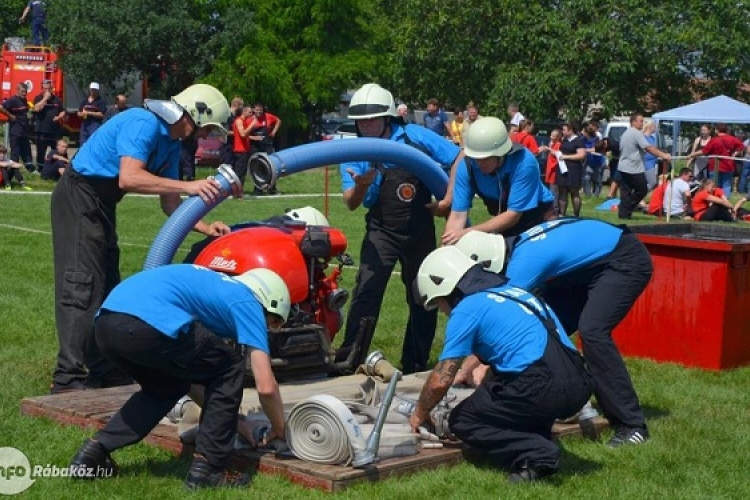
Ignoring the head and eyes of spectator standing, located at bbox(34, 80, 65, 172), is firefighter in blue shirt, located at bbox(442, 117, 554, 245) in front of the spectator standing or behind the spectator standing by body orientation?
in front

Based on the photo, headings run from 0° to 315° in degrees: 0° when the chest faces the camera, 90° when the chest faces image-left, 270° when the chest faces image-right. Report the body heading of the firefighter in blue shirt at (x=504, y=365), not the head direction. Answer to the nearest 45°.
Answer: approximately 90°

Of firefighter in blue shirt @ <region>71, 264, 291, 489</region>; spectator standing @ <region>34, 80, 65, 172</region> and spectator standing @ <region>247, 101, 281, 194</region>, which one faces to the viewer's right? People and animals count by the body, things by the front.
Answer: the firefighter in blue shirt

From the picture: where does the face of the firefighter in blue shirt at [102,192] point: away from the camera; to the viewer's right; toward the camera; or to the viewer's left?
to the viewer's right

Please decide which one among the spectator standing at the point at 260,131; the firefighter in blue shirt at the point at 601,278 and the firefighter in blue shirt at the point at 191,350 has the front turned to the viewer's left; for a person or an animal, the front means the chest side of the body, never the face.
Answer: the firefighter in blue shirt at the point at 601,278

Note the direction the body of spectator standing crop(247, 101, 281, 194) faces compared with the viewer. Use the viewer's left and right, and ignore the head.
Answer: facing the viewer

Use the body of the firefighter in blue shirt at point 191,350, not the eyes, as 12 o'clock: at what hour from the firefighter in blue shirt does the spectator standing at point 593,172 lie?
The spectator standing is roughly at 10 o'clock from the firefighter in blue shirt.

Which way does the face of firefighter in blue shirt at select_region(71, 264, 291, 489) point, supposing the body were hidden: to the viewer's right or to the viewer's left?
to the viewer's right

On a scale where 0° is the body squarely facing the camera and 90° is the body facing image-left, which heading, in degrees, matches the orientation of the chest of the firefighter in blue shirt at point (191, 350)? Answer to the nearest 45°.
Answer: approximately 270°

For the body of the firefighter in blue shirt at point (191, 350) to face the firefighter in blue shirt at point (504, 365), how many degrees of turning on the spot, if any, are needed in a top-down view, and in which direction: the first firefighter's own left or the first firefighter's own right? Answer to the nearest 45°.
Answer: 0° — they already face them

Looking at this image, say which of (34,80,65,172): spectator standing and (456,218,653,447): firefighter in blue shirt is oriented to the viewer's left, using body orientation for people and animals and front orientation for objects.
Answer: the firefighter in blue shirt

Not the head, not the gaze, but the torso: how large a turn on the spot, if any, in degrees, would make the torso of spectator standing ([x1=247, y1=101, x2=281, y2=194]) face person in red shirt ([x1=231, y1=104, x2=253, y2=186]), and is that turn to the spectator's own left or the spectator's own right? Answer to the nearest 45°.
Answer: approximately 45° to the spectator's own right

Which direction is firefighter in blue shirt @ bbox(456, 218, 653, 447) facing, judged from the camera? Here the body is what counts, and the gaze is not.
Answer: to the viewer's left

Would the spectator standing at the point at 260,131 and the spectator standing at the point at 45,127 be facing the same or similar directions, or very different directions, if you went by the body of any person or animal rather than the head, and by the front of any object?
same or similar directions
